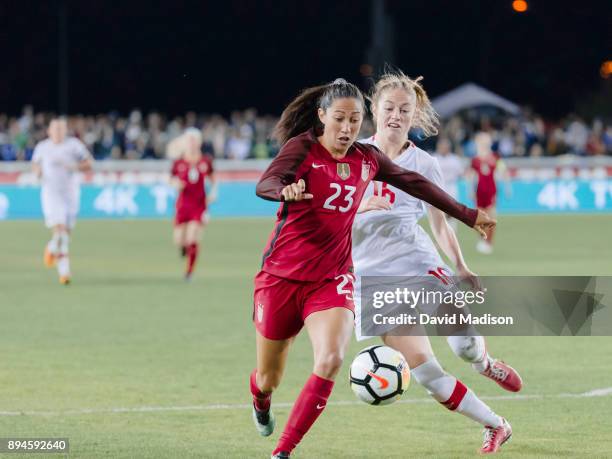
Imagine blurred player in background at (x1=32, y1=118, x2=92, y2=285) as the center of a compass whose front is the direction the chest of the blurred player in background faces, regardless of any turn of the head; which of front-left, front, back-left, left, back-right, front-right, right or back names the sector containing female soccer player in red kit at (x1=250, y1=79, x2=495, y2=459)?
front

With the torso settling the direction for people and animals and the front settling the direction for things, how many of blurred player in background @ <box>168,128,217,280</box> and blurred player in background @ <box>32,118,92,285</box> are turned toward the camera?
2

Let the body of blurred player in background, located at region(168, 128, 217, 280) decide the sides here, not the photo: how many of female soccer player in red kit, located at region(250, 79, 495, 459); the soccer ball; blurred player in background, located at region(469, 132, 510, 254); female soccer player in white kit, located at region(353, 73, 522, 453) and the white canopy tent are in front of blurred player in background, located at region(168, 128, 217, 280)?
3

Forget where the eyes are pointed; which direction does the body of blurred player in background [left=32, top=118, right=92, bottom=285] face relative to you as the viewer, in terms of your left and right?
facing the viewer

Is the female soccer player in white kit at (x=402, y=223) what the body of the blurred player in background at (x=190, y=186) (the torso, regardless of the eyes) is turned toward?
yes

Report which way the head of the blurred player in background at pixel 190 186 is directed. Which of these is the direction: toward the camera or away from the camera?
toward the camera

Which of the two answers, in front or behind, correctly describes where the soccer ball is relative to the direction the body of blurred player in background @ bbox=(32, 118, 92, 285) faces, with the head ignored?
in front

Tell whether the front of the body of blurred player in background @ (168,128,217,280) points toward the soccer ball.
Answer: yes

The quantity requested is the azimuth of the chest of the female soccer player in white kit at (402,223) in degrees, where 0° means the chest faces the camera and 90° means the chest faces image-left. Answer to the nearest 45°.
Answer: approximately 45°

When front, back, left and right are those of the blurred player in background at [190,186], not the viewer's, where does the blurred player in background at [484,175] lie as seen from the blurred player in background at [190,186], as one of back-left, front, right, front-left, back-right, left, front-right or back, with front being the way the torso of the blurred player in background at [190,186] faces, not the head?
back-left

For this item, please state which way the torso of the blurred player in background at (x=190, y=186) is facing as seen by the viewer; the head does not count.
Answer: toward the camera

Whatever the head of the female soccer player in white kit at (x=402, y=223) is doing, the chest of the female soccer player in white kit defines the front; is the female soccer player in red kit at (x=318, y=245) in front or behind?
in front
